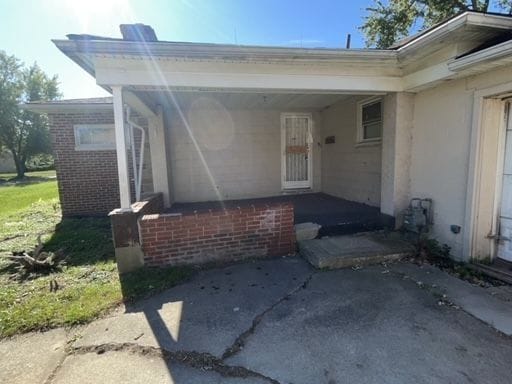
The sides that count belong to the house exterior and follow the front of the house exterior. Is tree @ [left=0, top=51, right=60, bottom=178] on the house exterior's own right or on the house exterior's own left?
on the house exterior's own right

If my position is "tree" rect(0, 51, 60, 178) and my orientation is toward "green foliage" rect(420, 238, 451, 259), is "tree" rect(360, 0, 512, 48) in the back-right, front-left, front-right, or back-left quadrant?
front-left

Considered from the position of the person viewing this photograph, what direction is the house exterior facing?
facing the viewer

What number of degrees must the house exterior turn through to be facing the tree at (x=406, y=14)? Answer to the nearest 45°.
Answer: approximately 135° to its left
